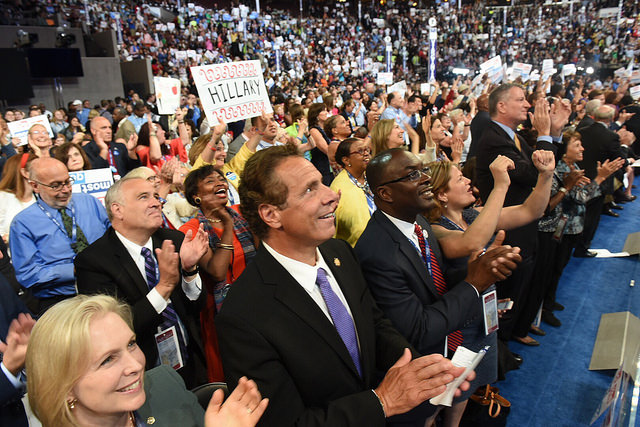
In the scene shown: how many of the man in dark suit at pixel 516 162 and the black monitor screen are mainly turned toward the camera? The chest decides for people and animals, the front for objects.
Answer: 1

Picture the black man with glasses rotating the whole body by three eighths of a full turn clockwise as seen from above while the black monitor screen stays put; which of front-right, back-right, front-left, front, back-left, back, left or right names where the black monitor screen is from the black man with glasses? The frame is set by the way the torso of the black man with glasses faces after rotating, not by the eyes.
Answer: front-right

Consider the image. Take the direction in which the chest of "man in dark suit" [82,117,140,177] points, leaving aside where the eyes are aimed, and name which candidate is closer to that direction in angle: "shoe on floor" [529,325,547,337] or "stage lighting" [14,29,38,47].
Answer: the shoe on floor

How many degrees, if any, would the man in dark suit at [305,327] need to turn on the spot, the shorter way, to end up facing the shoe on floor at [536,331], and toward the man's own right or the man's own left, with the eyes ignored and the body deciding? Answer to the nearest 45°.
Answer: approximately 90° to the man's own left

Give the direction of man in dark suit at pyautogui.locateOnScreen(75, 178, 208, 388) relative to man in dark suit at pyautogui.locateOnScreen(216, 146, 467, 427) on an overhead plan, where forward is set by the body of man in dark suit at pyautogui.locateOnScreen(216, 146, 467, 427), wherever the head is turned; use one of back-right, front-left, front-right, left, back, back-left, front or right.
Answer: back

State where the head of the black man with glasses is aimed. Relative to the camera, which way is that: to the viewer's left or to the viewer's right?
to the viewer's right

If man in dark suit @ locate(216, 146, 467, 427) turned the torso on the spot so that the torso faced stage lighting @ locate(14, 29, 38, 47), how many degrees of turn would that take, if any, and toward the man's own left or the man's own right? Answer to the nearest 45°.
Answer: approximately 180°

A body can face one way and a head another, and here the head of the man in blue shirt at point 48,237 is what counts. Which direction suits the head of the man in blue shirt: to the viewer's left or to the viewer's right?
to the viewer's right

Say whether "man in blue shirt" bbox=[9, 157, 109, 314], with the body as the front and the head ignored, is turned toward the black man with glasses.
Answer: yes

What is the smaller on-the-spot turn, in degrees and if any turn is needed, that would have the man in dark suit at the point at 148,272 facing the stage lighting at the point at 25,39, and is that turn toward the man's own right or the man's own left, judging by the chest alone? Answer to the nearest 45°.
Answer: approximately 135° to the man's own left

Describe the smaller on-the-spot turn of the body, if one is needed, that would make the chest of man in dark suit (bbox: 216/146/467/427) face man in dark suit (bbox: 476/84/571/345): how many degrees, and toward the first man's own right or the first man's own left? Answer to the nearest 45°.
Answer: approximately 90° to the first man's own left

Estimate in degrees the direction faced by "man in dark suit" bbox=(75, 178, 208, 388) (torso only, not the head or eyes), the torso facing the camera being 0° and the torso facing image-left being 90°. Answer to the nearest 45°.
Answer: approximately 315°

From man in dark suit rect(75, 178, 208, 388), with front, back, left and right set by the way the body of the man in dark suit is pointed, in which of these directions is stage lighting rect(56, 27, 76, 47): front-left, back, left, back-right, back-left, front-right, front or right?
back-left
